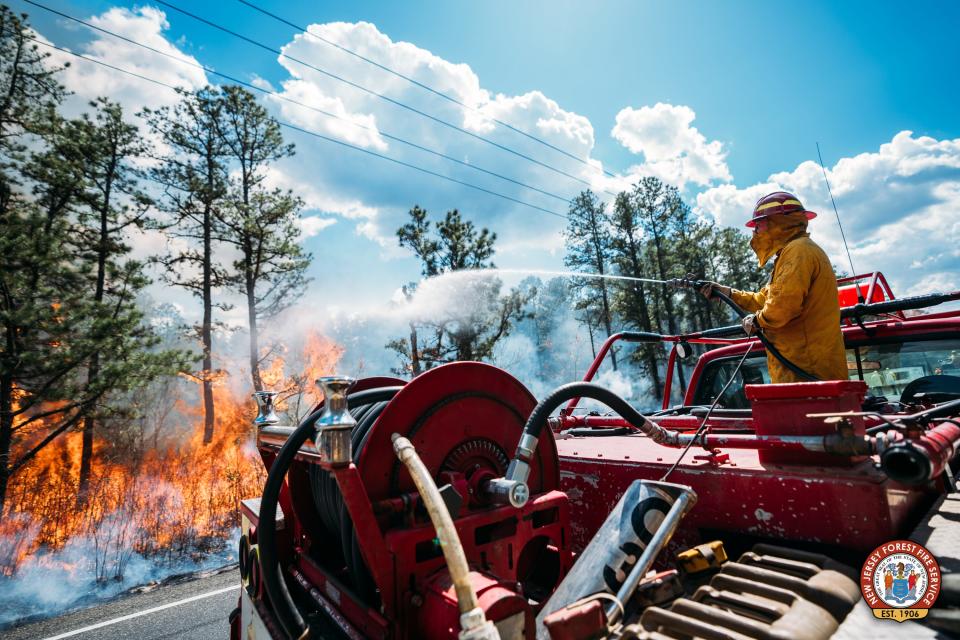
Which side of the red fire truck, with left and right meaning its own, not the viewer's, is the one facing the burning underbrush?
left

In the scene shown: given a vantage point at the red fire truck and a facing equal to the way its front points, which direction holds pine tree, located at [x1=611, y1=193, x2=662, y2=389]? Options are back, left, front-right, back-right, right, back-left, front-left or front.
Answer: front-left

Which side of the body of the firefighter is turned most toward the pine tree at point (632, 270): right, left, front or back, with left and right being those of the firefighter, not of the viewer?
right

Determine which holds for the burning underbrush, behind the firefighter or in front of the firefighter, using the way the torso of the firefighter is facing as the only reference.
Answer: in front

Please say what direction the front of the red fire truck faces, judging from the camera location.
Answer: facing away from the viewer and to the right of the viewer

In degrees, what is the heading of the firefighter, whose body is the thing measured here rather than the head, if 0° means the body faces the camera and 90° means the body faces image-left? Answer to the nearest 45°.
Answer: approximately 90°

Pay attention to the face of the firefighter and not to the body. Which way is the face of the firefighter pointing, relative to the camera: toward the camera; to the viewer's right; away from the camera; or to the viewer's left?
to the viewer's left
